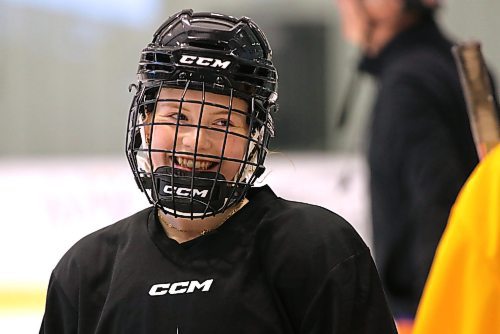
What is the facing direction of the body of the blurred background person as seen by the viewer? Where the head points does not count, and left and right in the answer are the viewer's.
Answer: facing to the left of the viewer

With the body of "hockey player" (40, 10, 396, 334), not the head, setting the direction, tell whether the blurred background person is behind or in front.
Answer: behind

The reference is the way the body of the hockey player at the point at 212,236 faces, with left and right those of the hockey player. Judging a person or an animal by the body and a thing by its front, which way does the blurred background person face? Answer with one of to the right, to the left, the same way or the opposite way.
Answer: to the right

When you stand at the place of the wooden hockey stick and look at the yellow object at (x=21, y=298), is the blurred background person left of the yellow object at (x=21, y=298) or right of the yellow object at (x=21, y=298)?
right

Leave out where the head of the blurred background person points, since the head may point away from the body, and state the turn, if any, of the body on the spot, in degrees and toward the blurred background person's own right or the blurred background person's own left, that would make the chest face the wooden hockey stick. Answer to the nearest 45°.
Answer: approximately 90° to the blurred background person's own left

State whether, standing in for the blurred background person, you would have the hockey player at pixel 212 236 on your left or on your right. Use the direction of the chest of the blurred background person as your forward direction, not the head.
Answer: on your left

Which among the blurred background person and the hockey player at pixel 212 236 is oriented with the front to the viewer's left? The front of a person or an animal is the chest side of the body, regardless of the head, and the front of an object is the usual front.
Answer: the blurred background person

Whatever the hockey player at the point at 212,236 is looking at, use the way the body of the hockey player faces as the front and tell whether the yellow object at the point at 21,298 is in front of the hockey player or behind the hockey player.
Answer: behind
